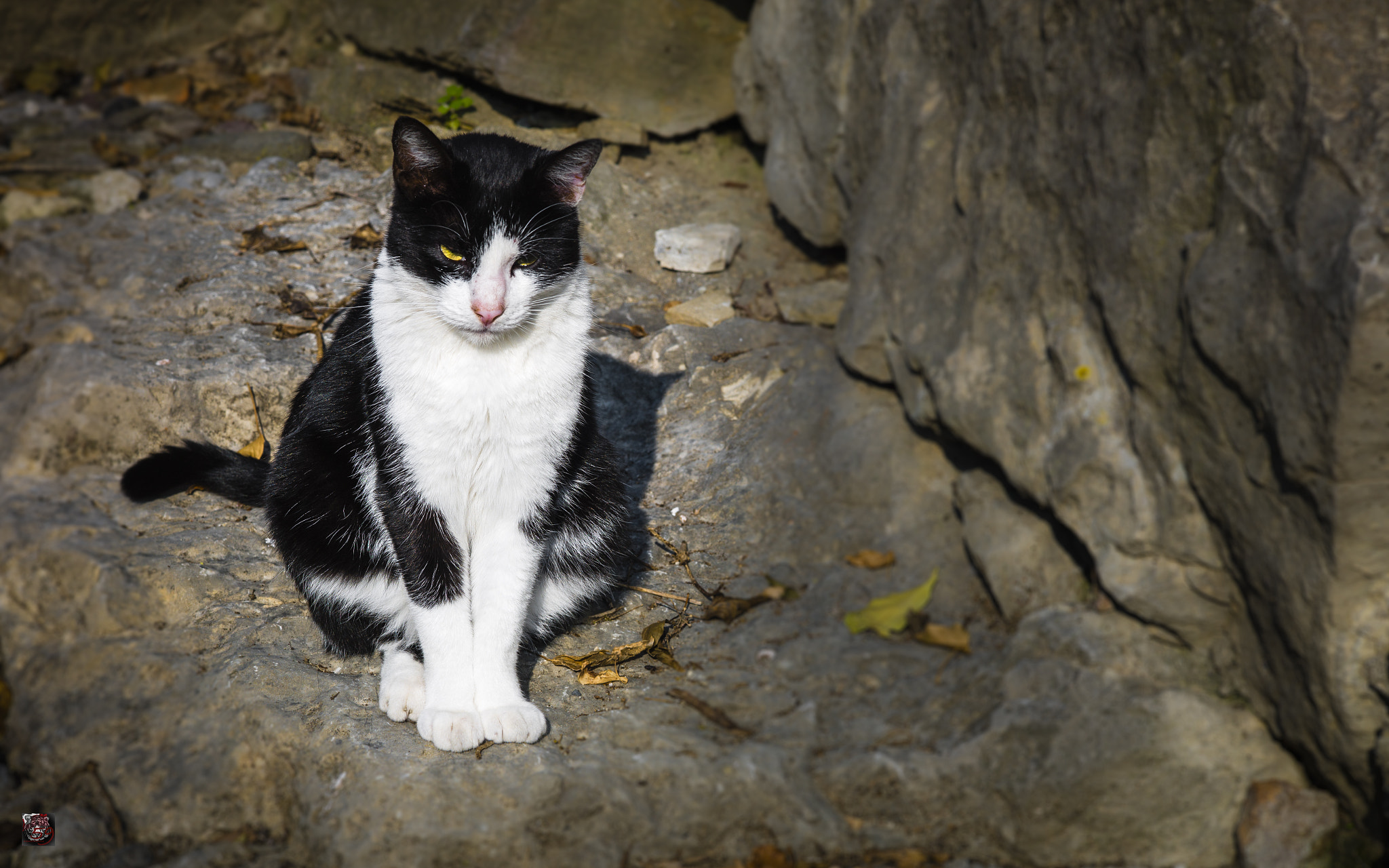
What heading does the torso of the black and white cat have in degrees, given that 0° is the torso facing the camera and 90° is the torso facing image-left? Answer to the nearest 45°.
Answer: approximately 0°

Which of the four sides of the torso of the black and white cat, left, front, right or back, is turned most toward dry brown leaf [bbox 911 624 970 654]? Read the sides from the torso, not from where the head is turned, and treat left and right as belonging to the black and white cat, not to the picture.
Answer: left

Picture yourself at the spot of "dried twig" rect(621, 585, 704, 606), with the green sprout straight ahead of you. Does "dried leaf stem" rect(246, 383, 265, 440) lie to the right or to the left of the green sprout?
left

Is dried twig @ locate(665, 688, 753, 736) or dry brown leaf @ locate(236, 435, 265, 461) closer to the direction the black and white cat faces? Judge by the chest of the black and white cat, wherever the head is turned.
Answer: the dried twig

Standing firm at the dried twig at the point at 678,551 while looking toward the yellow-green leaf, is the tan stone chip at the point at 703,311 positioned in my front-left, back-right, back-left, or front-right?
back-left

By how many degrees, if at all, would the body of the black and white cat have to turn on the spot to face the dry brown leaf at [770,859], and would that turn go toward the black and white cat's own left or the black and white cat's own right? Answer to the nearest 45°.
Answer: approximately 45° to the black and white cat's own left

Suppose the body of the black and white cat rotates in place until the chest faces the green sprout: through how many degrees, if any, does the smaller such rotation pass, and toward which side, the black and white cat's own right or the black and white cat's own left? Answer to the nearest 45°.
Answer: approximately 180°

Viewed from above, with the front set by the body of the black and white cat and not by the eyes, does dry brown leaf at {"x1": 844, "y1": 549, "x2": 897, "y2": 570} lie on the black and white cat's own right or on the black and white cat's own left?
on the black and white cat's own left

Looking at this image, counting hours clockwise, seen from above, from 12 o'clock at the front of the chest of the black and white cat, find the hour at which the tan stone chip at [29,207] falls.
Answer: The tan stone chip is roughly at 5 o'clock from the black and white cat.

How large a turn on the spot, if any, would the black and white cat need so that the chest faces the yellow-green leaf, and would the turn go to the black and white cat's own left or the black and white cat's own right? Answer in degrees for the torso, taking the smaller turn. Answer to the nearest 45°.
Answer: approximately 90° to the black and white cat's own left

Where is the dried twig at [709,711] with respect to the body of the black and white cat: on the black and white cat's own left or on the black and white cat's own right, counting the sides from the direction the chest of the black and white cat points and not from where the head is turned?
on the black and white cat's own left
